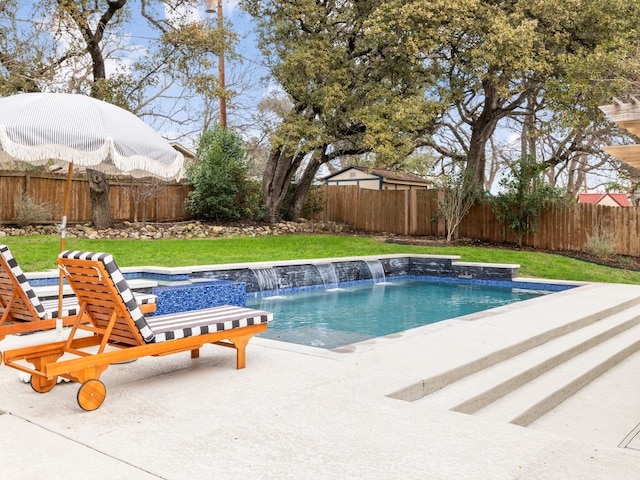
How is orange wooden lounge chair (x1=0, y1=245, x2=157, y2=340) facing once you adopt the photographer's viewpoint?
facing away from the viewer and to the right of the viewer

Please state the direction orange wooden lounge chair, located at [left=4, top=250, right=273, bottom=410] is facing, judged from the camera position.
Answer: facing away from the viewer and to the right of the viewer

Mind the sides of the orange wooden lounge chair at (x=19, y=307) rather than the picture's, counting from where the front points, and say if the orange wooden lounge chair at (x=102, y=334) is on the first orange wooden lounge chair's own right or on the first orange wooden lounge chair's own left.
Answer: on the first orange wooden lounge chair's own right

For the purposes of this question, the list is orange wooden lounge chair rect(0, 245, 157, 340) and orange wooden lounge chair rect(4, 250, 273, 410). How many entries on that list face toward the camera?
0

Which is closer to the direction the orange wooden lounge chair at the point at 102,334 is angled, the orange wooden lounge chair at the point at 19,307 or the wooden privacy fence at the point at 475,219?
the wooden privacy fence

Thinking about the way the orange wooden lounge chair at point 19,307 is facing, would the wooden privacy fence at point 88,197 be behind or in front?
in front
